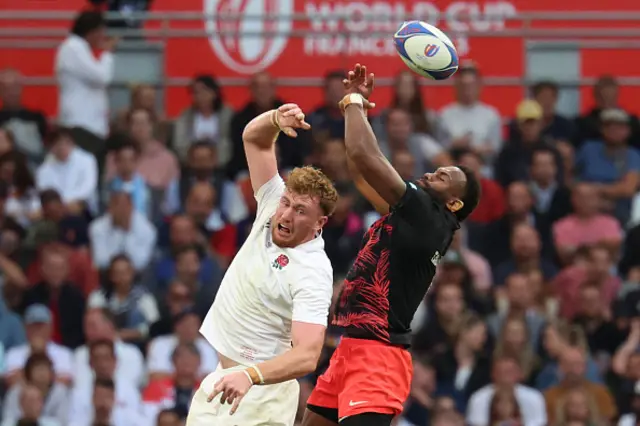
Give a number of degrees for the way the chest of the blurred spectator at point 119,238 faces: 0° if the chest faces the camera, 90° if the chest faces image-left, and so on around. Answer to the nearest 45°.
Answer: approximately 0°

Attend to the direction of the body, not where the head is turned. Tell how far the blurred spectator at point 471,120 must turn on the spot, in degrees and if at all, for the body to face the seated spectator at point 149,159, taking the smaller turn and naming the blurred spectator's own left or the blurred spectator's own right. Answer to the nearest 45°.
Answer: approximately 90° to the blurred spectator's own right

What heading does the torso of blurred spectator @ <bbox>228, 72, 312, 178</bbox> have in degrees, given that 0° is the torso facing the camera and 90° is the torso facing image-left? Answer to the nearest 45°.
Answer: approximately 0°

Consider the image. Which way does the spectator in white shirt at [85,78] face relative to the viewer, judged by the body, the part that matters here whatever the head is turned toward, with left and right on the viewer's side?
facing to the right of the viewer
